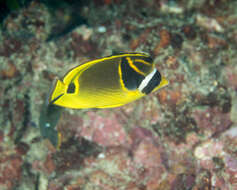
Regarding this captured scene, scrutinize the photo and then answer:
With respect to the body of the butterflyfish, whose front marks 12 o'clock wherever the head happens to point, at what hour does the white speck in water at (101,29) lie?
The white speck in water is roughly at 9 o'clock from the butterflyfish.

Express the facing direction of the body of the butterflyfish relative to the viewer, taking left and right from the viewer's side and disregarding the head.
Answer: facing to the right of the viewer
